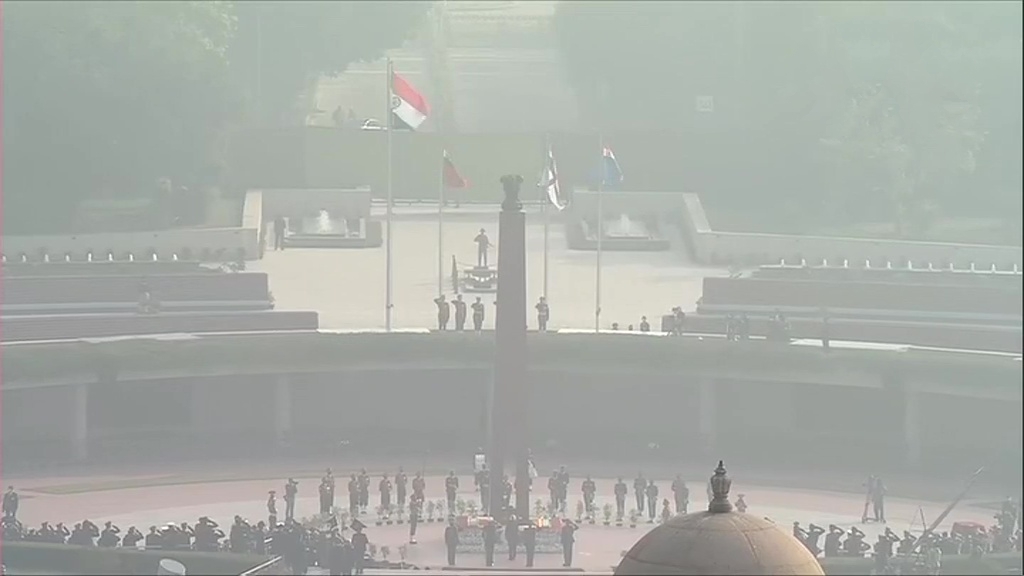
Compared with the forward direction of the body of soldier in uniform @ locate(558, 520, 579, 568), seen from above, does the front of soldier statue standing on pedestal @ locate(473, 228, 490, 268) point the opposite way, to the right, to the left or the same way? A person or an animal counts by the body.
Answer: the opposite way

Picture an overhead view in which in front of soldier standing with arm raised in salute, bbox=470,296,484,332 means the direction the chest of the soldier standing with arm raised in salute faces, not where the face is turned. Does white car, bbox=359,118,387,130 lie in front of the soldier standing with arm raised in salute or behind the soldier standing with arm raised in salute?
behind

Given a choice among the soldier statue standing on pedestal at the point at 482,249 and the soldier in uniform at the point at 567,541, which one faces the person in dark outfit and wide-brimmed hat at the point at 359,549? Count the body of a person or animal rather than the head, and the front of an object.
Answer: the soldier statue standing on pedestal

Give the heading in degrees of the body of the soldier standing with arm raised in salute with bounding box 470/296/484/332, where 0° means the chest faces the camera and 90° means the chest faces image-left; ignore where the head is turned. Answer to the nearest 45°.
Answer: approximately 0°

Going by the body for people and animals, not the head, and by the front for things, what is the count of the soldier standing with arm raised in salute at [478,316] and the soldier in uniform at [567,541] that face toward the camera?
1

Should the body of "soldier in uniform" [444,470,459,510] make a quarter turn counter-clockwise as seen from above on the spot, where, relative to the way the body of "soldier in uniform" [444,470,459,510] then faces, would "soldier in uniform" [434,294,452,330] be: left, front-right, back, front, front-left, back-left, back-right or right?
left

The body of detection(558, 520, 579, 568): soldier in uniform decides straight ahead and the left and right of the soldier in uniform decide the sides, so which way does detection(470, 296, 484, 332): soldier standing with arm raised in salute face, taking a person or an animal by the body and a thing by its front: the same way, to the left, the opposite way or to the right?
the opposite way

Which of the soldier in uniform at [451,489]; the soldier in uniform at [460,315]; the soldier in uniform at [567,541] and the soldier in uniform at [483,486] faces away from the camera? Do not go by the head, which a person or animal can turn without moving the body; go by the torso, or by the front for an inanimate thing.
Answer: the soldier in uniform at [567,541]

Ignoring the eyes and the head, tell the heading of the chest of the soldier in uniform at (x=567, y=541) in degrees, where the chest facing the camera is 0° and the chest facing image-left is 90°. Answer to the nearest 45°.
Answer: approximately 180°

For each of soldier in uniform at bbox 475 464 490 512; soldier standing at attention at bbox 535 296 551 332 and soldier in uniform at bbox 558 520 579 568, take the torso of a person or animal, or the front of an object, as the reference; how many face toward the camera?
2
